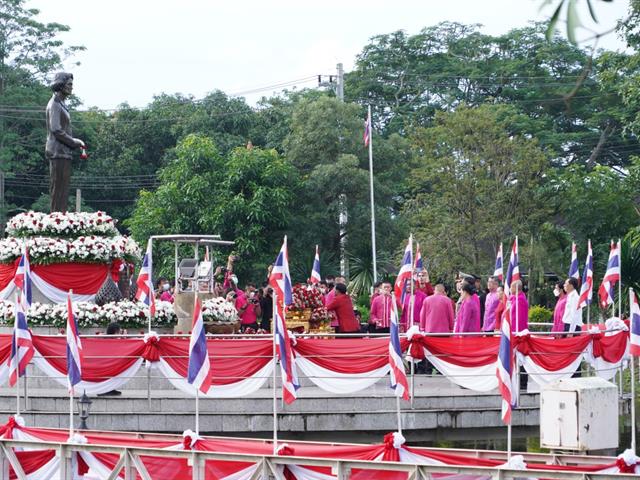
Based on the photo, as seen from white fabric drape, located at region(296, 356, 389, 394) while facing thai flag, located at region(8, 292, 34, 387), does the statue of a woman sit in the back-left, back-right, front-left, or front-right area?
front-right

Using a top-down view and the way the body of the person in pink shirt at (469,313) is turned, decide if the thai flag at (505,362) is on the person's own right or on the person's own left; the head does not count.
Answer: on the person's own left

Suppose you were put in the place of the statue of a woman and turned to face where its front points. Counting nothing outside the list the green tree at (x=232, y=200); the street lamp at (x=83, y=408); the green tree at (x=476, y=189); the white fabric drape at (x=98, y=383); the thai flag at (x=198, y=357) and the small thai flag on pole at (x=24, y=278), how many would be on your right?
4

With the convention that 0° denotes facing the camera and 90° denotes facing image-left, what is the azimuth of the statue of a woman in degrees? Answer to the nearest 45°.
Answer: approximately 270°

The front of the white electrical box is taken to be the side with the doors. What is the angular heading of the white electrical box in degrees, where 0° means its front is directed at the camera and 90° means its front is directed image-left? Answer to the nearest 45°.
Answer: approximately 45°

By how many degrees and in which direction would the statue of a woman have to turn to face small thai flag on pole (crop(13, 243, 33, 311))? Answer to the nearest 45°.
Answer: approximately 90° to its right

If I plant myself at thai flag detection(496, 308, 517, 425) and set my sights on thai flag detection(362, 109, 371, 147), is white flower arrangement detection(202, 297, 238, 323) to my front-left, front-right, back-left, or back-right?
front-left

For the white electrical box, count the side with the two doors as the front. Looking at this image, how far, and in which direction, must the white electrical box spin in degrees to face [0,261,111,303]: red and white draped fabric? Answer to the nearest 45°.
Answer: approximately 90° to its right

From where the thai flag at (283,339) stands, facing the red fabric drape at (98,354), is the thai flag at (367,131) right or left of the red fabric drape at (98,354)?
right
